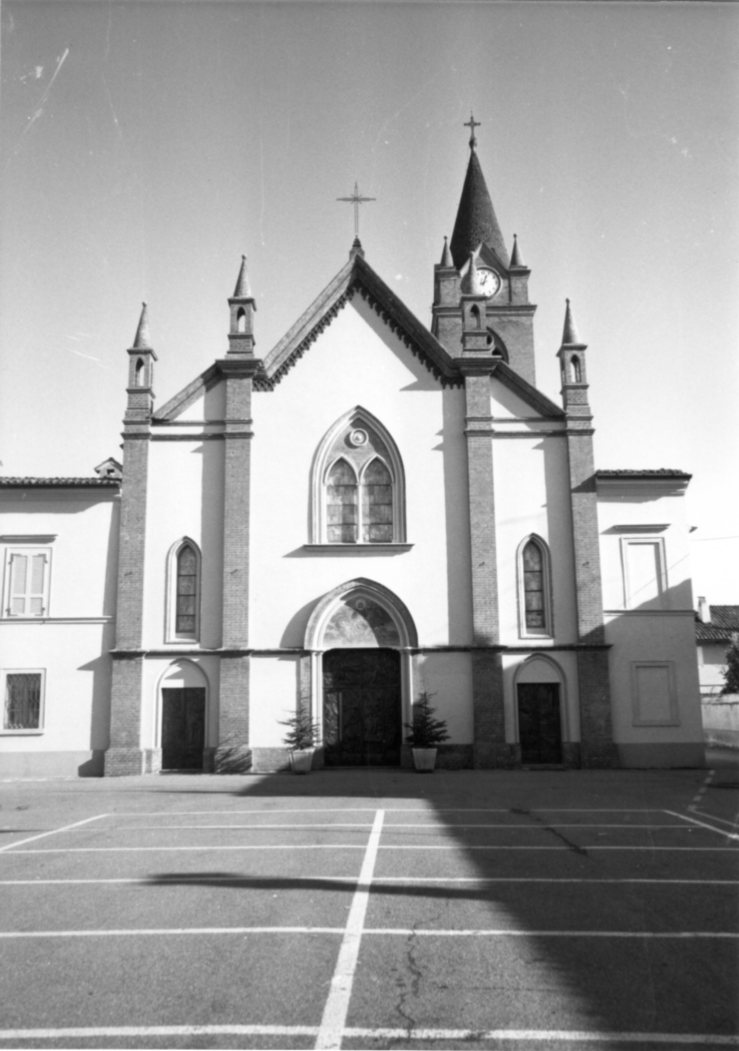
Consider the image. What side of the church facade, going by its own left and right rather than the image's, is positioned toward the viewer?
front
